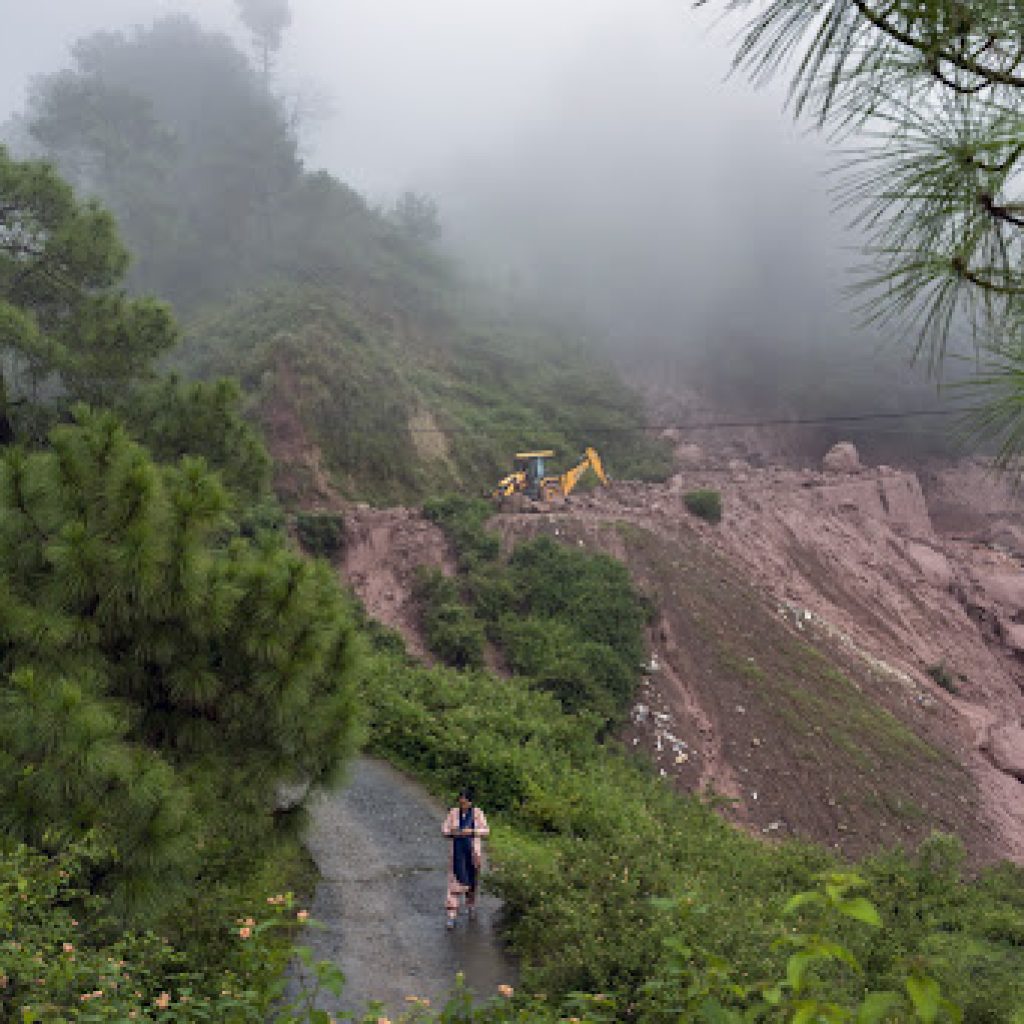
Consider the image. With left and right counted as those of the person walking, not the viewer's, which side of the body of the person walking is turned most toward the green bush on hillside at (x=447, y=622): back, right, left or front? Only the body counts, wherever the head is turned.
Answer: back

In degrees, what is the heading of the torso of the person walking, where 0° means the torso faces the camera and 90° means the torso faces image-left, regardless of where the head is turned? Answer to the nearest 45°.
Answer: approximately 0°

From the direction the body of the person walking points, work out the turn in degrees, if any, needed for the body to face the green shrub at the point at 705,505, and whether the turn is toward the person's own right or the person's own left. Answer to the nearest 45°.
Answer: approximately 180°

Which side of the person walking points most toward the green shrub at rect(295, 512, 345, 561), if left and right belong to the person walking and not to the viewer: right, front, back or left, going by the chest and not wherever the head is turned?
back

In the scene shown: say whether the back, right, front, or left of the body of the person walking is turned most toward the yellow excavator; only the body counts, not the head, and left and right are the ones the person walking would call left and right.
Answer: back
